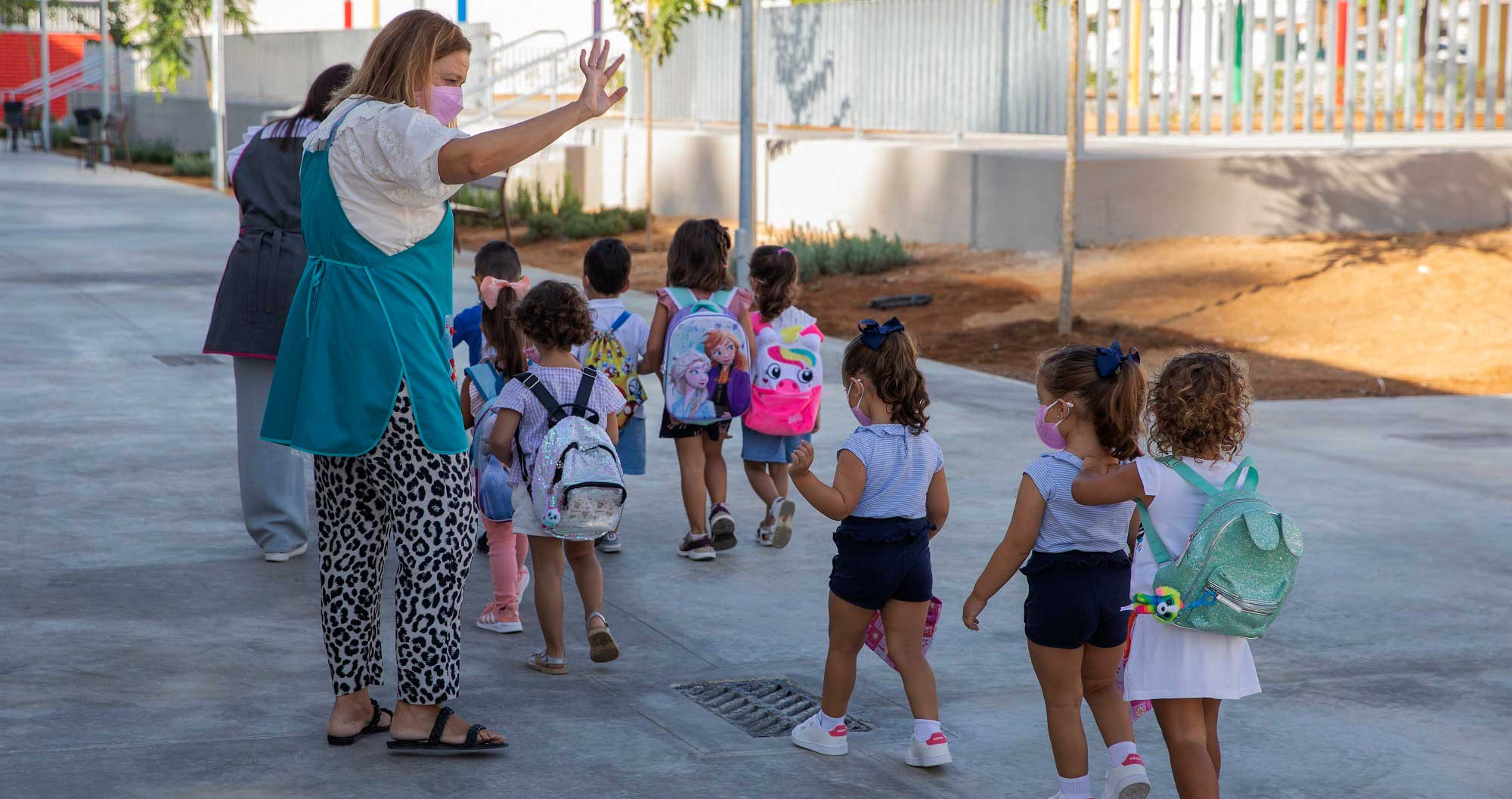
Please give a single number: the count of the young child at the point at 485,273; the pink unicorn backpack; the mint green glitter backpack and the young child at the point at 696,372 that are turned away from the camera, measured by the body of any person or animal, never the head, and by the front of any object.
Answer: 2

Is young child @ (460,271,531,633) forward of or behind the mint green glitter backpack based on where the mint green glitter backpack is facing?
behind

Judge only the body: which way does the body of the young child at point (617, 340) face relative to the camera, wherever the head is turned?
away from the camera

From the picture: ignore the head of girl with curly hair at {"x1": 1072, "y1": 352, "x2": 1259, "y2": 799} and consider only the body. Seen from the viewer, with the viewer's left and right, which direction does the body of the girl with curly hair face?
facing away from the viewer and to the left of the viewer

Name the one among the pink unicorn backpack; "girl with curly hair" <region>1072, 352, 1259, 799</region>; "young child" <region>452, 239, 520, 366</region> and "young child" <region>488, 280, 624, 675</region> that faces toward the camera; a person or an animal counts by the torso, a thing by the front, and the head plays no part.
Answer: the pink unicorn backpack

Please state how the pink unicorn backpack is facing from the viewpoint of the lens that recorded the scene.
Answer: facing the viewer

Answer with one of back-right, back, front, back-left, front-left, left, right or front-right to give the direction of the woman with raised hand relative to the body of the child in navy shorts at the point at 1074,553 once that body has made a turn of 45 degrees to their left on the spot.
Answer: front

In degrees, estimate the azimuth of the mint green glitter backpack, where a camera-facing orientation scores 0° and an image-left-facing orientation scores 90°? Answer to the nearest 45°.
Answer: approximately 315°

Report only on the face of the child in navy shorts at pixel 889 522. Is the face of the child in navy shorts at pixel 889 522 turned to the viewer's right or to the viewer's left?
to the viewer's left

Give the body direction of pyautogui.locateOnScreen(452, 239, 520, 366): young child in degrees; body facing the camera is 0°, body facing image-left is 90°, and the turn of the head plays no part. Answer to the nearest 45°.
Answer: approximately 180°

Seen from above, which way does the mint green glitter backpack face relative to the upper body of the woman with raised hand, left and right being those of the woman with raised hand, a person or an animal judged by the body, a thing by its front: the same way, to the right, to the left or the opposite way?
to the right

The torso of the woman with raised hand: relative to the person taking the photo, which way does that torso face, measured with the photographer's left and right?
facing to the right of the viewer

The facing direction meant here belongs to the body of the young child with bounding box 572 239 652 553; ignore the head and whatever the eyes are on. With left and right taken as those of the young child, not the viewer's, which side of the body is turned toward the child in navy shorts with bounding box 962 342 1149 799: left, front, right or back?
back
